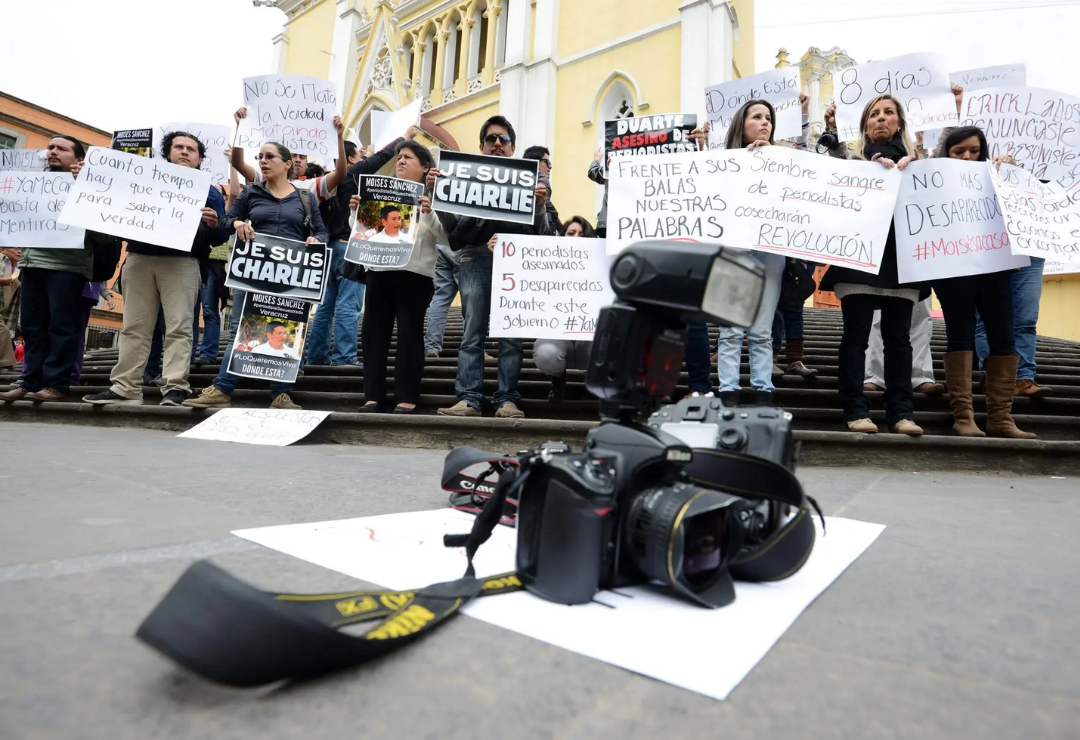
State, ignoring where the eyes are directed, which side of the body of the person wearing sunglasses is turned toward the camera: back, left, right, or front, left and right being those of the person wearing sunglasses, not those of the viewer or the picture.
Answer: front

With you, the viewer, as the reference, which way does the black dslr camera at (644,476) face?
facing the viewer and to the right of the viewer

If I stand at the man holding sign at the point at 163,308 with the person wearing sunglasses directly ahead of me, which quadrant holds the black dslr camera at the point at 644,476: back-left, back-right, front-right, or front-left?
front-right

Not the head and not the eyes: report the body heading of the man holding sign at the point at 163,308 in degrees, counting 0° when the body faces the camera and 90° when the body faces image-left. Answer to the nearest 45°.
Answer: approximately 0°

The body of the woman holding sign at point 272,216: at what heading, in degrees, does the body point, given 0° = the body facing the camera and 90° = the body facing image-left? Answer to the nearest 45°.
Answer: approximately 0°

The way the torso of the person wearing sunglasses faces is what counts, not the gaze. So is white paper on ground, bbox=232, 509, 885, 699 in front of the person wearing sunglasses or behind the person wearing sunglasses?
in front

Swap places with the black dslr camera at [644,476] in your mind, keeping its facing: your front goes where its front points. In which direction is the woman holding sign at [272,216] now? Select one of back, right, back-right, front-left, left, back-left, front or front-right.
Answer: back

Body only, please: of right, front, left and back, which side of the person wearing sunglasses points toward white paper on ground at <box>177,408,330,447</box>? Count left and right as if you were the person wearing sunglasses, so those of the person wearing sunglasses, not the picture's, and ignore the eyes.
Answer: right

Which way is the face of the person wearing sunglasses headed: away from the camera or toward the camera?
toward the camera

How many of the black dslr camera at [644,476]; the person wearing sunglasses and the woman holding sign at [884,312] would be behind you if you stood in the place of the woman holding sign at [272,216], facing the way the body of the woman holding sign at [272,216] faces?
0

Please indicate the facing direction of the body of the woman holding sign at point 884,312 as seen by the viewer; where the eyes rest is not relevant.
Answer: toward the camera

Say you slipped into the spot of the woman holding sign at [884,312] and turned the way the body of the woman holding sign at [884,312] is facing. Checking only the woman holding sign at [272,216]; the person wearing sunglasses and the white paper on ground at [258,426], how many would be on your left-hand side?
0

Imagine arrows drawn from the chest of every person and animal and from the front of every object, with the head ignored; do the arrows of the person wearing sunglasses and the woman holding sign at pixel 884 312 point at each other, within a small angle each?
no

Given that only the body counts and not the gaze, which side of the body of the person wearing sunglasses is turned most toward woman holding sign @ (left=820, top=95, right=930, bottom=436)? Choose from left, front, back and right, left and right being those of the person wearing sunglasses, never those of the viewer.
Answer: left

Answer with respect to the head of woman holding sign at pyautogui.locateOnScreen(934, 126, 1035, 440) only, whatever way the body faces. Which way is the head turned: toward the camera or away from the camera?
toward the camera

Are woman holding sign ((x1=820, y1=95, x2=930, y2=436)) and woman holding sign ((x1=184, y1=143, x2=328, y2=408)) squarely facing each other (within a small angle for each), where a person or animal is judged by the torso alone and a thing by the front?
no

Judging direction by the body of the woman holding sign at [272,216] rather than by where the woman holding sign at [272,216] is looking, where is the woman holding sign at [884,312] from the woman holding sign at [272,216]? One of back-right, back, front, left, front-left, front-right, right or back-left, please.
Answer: front-left
